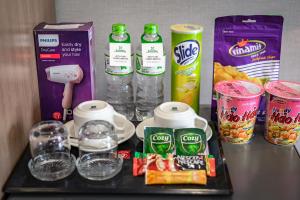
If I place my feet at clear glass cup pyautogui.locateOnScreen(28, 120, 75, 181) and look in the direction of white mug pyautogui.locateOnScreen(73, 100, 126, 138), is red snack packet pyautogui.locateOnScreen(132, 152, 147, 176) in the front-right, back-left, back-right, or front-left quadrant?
front-right

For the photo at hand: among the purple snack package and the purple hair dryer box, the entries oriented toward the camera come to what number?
2

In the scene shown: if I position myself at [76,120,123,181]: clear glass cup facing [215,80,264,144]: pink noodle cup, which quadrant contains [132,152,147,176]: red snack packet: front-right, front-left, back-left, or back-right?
front-right

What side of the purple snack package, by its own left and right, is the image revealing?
front

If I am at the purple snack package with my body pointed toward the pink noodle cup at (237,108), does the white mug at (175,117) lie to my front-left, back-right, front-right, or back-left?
front-right

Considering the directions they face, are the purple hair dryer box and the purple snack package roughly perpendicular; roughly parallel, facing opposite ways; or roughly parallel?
roughly parallel

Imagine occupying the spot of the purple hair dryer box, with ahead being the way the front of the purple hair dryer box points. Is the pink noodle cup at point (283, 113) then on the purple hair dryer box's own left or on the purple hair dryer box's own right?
on the purple hair dryer box's own left

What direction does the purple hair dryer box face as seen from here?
toward the camera

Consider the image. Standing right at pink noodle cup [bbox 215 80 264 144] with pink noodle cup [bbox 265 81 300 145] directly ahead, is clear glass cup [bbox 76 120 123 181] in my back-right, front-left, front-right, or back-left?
back-right
